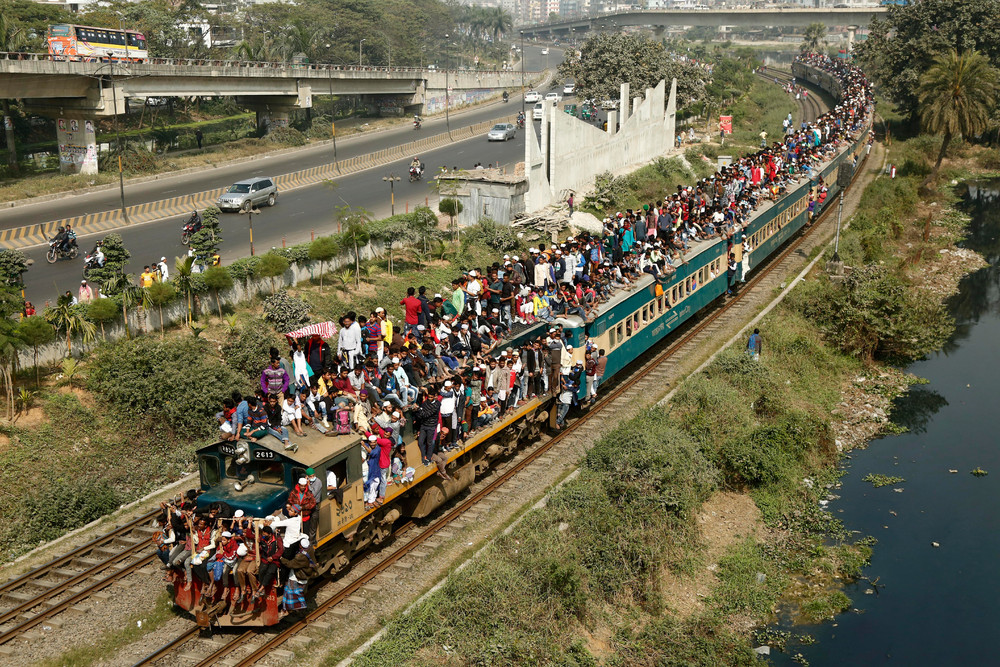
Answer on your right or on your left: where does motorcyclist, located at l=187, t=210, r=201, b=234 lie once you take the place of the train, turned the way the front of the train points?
on your right

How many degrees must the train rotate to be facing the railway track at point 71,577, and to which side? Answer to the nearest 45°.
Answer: approximately 45° to its right

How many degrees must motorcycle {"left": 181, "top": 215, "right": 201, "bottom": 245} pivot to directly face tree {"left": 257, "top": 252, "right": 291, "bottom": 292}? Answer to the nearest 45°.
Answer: approximately 45° to its left

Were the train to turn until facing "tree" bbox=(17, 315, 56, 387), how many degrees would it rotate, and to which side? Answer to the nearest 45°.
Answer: approximately 90° to its right

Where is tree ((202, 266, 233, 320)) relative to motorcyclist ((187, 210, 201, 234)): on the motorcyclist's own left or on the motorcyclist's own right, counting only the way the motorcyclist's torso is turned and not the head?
on the motorcyclist's own left

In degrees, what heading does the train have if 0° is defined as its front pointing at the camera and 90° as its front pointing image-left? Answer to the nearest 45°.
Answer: approximately 45°

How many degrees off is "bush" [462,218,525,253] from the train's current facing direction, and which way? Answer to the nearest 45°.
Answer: approximately 135° to its right
